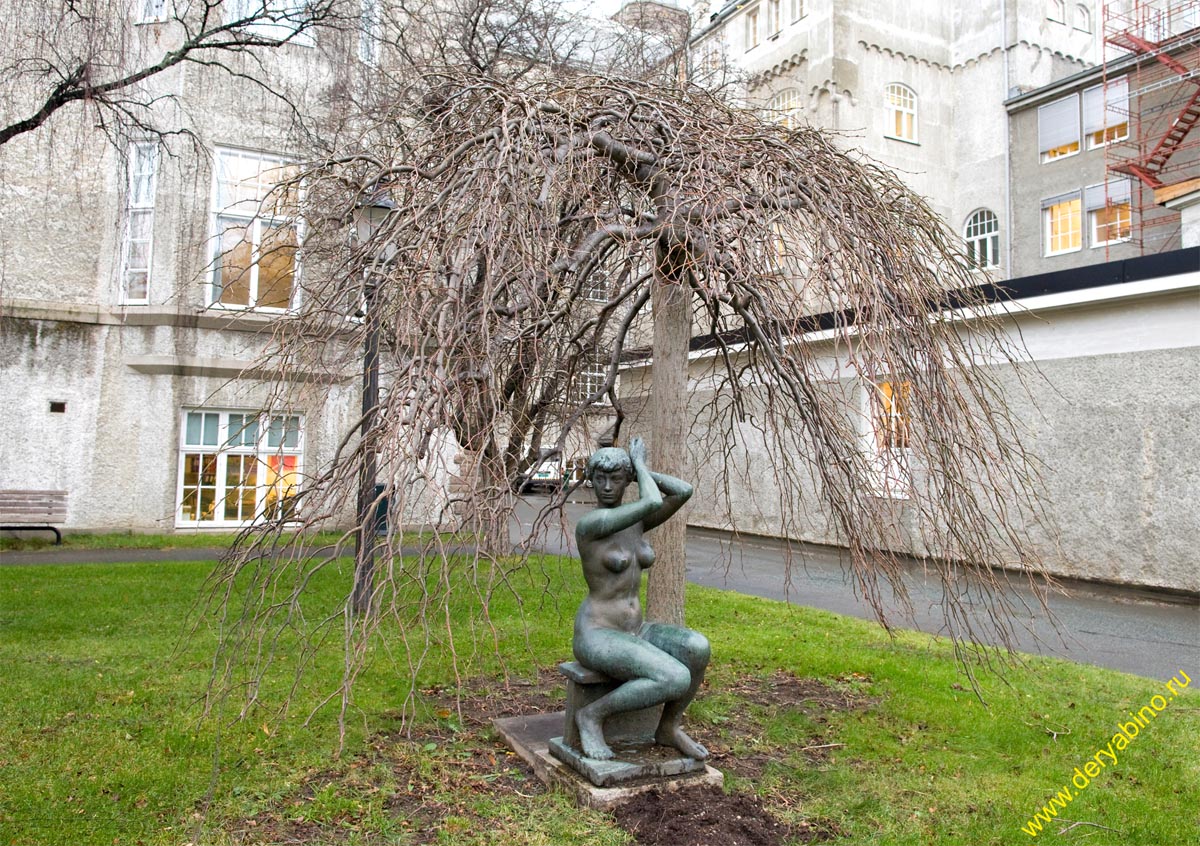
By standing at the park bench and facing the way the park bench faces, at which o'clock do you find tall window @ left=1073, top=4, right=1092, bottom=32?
The tall window is roughly at 9 o'clock from the park bench.

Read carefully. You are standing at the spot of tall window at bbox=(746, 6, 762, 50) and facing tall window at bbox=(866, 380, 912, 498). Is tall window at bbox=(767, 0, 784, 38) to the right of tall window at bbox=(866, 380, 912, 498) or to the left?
left

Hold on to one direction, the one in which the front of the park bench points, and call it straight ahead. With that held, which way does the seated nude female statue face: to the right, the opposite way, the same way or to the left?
the same way

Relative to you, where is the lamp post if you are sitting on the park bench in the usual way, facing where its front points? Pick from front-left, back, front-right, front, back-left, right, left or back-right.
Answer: front

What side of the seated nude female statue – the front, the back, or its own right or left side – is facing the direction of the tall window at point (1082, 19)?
left

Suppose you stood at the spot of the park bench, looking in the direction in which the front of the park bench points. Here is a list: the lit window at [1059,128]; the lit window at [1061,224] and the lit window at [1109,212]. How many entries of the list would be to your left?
3

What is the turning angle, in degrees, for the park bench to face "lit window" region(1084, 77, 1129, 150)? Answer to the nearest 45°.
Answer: approximately 90° to its left

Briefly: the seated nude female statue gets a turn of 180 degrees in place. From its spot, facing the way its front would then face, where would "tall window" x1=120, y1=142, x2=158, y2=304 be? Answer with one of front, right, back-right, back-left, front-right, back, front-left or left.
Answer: front

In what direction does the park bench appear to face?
toward the camera

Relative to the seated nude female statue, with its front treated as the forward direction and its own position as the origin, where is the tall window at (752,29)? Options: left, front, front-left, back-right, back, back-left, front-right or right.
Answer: back-left

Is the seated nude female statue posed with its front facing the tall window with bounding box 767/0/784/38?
no

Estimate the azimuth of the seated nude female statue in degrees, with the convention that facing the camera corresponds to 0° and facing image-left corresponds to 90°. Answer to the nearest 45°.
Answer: approximately 315°

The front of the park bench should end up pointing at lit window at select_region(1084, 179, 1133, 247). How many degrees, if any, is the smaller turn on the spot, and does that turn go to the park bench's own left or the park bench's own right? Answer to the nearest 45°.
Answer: approximately 90° to the park bench's own left

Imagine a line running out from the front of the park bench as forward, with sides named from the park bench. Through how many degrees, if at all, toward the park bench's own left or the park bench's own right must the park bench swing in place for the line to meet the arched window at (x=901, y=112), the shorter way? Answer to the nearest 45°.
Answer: approximately 90° to the park bench's own left

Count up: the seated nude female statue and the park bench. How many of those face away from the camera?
0
